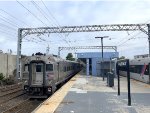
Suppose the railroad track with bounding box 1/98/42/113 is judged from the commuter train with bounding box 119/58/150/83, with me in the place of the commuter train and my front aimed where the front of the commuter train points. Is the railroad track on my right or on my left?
on my right

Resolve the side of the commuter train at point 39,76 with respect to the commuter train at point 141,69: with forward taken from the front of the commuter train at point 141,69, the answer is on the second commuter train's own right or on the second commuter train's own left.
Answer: on the second commuter train's own right
